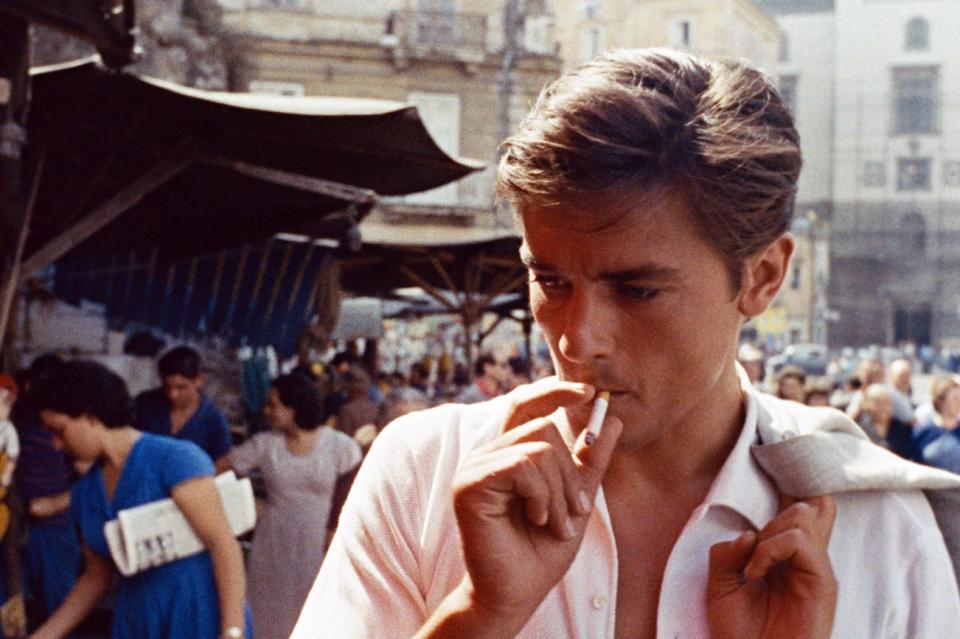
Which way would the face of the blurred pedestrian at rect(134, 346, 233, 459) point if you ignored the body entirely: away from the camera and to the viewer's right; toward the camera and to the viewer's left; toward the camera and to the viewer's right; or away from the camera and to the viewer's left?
toward the camera and to the viewer's left

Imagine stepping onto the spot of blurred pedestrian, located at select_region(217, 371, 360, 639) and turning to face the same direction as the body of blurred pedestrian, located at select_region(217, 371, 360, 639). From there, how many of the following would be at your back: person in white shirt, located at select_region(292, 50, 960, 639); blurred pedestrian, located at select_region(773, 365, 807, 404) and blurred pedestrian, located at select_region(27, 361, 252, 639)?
1

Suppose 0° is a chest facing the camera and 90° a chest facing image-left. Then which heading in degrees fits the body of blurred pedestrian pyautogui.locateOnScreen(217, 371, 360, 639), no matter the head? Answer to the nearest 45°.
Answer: approximately 45°

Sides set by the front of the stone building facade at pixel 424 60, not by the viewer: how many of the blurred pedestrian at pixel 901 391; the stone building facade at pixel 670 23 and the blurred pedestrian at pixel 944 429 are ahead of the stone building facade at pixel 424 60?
2

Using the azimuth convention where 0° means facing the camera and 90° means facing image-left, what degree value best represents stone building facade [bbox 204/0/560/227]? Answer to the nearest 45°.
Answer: approximately 0°

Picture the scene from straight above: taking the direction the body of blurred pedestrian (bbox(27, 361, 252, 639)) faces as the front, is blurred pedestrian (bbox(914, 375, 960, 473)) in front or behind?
behind

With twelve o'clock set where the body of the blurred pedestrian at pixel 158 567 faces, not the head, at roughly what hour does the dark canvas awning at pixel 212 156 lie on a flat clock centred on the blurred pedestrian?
The dark canvas awning is roughly at 5 o'clock from the blurred pedestrian.

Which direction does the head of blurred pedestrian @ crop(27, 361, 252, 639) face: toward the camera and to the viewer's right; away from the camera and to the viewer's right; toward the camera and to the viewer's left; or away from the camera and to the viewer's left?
toward the camera and to the viewer's left

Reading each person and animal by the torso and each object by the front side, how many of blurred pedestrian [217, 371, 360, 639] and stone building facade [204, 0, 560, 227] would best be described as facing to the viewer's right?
0

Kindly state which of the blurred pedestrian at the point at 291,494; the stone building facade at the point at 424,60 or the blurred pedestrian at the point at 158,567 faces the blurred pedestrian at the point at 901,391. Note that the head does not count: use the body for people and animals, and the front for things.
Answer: the stone building facade

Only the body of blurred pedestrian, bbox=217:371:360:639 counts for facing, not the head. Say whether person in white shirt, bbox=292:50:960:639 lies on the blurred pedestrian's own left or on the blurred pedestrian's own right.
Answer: on the blurred pedestrian's own left

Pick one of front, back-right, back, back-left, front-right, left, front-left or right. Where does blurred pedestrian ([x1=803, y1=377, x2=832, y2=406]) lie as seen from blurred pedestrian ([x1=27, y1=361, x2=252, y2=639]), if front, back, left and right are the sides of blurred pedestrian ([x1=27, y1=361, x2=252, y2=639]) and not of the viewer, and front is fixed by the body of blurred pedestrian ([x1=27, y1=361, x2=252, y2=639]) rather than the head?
back

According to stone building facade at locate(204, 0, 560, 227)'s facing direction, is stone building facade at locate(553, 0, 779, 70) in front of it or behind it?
behind

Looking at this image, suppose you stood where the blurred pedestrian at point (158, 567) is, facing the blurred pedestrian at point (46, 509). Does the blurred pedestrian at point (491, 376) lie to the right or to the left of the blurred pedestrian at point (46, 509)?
right
